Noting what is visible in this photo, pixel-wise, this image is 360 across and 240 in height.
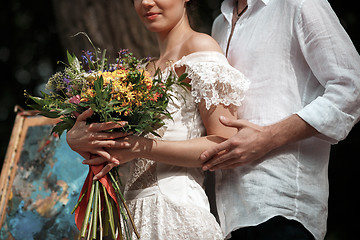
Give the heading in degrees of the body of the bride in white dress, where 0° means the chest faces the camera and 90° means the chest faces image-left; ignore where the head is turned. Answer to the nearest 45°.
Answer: approximately 45°

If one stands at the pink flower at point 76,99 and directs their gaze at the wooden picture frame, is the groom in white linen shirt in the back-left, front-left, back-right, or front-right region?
back-right

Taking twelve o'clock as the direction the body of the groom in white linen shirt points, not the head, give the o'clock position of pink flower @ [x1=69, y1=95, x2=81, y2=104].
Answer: The pink flower is roughly at 1 o'clock from the groom in white linen shirt.

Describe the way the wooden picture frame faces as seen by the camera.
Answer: facing the viewer and to the right of the viewer

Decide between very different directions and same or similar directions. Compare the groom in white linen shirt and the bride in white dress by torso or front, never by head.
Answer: same or similar directions

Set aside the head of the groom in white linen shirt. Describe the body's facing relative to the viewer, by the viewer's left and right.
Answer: facing the viewer and to the left of the viewer

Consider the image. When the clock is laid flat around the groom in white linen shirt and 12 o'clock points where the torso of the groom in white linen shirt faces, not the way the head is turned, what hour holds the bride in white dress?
The bride in white dress is roughly at 1 o'clock from the groom in white linen shirt.

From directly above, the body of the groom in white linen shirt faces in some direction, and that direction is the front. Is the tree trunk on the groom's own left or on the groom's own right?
on the groom's own right

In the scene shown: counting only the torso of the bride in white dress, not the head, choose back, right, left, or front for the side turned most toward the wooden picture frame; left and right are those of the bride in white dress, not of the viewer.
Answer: right

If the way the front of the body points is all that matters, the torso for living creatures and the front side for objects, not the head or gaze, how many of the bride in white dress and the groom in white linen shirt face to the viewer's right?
0

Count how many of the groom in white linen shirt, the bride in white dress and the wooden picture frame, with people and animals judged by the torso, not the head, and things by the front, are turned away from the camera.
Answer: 0

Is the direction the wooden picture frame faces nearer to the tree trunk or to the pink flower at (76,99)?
the pink flower

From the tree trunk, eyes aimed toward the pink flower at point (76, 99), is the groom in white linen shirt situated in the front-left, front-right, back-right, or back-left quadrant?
front-left

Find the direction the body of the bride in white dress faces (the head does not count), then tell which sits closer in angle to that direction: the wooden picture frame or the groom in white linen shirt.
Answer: the wooden picture frame

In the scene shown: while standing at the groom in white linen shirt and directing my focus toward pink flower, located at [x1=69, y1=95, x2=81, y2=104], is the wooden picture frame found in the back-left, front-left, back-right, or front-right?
front-right

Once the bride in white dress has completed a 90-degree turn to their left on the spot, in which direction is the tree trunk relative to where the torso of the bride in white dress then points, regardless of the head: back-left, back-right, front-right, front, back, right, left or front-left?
back-left
